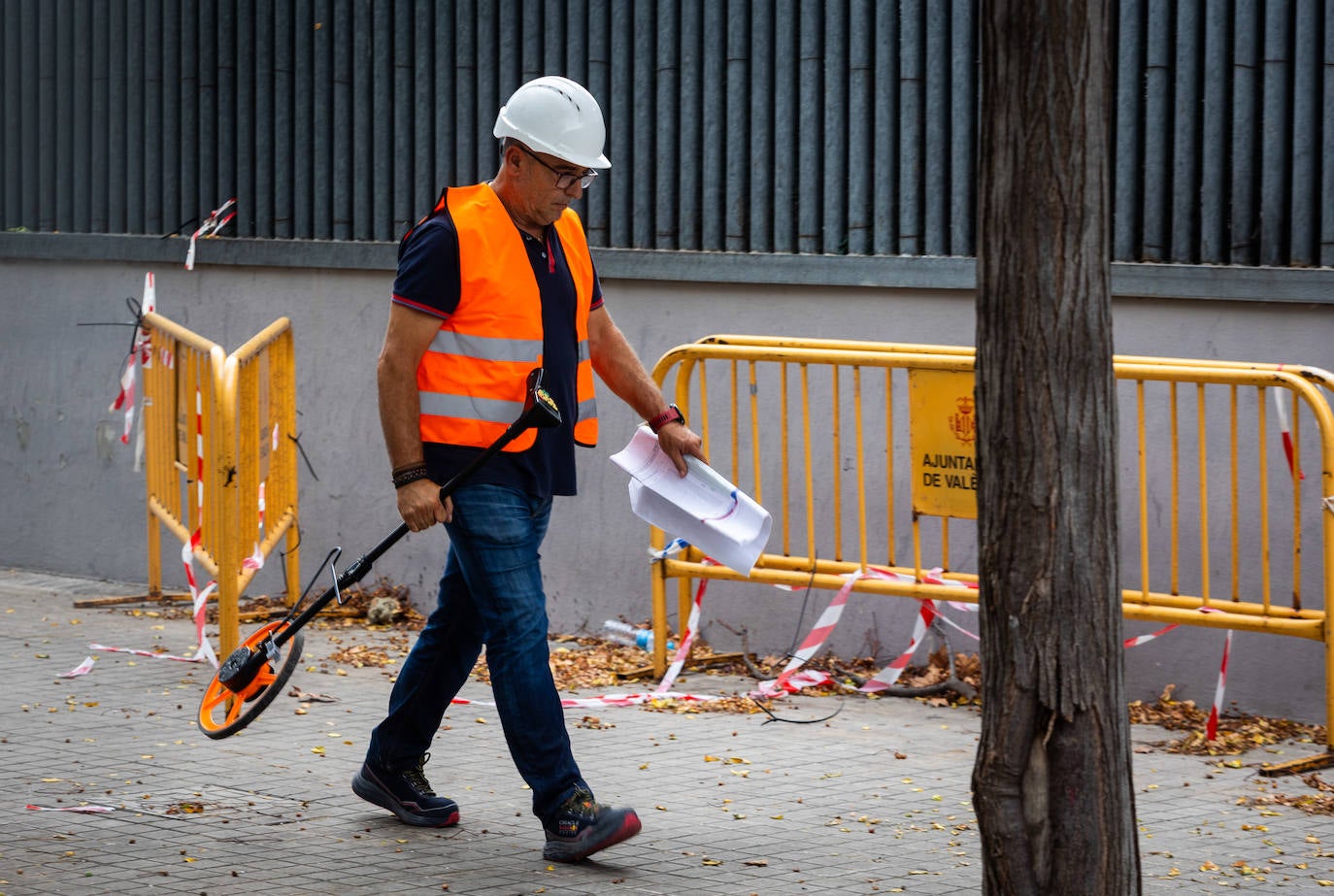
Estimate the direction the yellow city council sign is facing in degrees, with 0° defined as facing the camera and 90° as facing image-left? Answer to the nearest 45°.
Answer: approximately 0°

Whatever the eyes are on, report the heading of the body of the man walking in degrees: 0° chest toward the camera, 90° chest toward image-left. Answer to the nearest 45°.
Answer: approximately 315°

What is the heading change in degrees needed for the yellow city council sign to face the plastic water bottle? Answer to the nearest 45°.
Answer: approximately 135° to its right

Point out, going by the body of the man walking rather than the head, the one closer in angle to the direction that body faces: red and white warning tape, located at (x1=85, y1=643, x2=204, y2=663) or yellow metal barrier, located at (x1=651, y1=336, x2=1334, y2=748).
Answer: the yellow metal barrier

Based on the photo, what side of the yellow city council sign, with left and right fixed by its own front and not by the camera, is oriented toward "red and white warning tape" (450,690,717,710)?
right

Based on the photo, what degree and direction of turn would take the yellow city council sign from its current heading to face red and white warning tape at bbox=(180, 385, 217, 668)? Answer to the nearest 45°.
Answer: approximately 90° to its right

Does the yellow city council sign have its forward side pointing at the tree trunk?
yes

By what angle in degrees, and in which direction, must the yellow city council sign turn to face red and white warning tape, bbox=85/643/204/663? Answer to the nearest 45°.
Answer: approximately 90° to its right

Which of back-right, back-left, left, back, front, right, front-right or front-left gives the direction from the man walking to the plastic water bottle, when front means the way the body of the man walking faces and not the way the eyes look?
back-left

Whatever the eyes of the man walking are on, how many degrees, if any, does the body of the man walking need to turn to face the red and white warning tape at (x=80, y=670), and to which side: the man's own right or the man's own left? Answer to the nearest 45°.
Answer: approximately 180°
